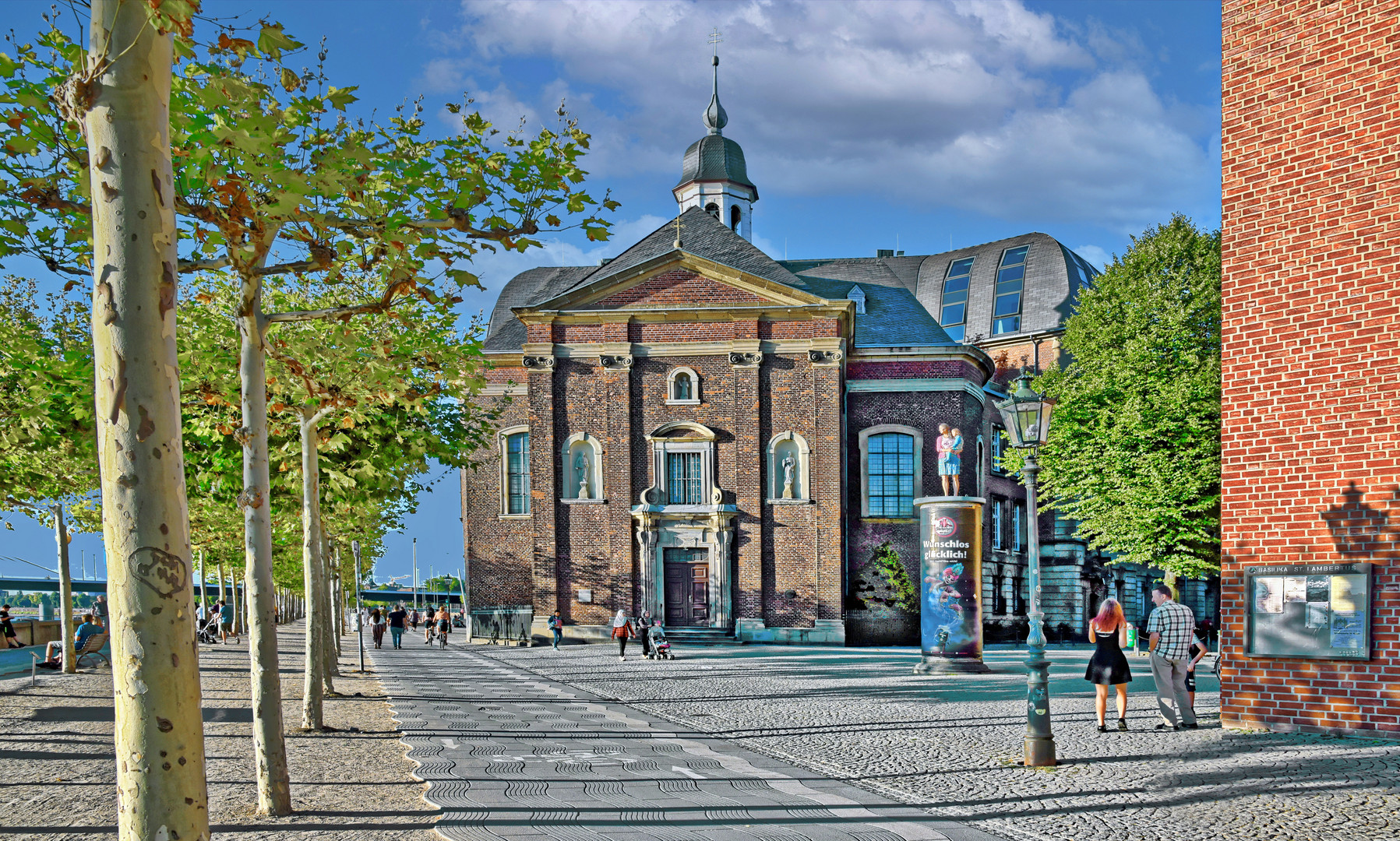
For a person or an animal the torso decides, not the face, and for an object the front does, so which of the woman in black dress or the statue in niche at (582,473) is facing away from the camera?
the woman in black dress

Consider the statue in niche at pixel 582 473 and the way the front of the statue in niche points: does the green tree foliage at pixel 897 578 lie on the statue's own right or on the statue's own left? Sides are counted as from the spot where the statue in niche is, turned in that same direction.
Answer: on the statue's own left

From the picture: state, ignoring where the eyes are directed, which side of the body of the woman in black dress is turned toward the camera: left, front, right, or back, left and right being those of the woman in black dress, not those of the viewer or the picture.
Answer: back

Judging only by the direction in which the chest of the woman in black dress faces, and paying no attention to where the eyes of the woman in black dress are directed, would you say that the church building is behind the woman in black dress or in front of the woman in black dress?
in front

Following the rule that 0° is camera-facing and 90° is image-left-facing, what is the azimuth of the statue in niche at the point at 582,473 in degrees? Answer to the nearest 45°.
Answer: approximately 0°

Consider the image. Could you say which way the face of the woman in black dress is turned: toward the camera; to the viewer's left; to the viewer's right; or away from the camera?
away from the camera

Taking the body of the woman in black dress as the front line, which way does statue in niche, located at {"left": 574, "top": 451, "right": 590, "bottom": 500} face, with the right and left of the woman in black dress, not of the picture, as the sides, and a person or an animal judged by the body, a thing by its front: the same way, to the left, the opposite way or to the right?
the opposite way

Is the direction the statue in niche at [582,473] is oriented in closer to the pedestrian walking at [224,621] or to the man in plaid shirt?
the man in plaid shirt
